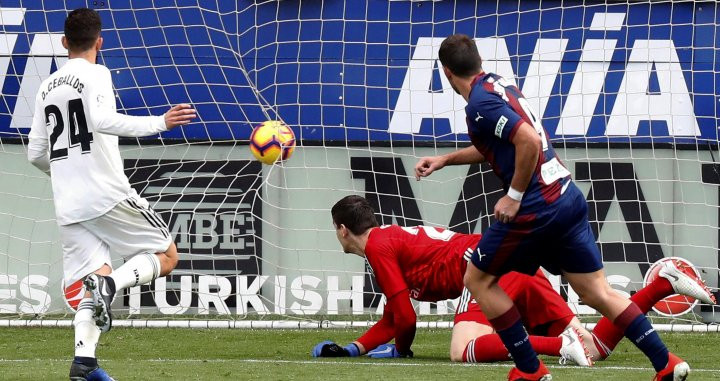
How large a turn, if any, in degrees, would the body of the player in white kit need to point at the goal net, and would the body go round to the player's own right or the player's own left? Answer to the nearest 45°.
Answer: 0° — they already face it

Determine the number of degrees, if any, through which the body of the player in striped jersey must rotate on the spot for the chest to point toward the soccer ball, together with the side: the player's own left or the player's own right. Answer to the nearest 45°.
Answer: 0° — they already face it

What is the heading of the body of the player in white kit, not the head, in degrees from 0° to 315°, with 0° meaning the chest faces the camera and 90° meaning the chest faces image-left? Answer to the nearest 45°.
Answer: approximately 225°

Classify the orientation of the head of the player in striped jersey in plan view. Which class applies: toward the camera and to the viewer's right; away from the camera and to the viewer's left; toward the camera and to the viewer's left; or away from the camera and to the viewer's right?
away from the camera and to the viewer's left

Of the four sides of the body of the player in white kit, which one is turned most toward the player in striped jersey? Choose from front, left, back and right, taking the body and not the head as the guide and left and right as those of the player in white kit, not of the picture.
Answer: right

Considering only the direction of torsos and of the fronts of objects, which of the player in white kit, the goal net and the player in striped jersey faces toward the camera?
the goal net

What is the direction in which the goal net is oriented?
toward the camera

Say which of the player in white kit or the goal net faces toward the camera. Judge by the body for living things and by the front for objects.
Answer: the goal net

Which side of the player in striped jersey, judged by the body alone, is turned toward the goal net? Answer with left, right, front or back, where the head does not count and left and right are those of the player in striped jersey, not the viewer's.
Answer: front

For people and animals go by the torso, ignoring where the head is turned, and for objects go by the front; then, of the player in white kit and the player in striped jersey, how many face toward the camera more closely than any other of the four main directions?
0

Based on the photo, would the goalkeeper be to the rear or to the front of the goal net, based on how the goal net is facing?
to the front

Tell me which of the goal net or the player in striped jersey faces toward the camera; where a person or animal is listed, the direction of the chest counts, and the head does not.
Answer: the goal net

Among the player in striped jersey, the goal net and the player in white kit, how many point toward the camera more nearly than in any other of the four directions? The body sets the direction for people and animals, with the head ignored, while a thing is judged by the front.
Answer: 1
